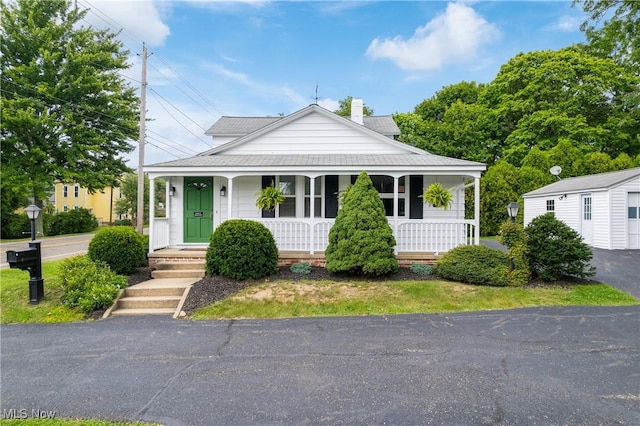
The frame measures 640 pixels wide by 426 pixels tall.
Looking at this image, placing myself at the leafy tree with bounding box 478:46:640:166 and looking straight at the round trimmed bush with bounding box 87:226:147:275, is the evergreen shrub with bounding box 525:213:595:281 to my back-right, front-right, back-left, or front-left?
front-left

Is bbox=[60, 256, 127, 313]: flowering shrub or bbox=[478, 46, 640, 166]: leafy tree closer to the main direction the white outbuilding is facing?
the flowering shrub

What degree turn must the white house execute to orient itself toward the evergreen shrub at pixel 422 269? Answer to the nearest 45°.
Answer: approximately 45° to its left

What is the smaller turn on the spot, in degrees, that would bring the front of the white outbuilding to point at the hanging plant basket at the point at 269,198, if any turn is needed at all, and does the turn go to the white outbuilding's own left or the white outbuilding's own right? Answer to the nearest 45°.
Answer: approximately 90° to the white outbuilding's own right

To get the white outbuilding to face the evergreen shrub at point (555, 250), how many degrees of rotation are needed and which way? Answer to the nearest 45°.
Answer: approximately 45° to its right

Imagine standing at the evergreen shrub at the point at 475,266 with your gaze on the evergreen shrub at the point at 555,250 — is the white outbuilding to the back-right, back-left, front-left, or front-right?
front-left

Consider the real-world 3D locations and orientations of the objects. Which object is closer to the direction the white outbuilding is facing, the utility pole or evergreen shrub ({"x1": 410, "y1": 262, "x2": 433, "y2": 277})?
the evergreen shrub

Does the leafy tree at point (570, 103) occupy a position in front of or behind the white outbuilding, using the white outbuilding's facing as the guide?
behind

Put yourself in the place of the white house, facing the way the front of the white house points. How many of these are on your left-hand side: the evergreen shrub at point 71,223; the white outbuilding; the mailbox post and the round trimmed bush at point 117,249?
1

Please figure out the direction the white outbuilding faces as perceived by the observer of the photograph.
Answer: facing the viewer and to the right of the viewer

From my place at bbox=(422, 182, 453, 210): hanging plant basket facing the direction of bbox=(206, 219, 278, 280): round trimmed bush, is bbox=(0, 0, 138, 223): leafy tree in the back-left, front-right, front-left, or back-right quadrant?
front-right

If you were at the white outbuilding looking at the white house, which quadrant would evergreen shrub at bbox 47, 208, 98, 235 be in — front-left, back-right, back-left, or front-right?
front-right

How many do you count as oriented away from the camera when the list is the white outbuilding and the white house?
0

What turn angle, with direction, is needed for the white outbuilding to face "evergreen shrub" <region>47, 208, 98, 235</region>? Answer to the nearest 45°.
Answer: approximately 135° to its right

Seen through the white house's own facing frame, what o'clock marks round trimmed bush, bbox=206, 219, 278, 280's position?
The round trimmed bush is roughly at 1 o'clock from the white house.

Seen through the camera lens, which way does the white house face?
facing the viewer

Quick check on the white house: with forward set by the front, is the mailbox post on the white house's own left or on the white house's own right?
on the white house's own right

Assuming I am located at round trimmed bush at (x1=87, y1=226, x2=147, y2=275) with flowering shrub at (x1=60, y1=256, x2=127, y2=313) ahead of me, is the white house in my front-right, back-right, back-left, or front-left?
back-left

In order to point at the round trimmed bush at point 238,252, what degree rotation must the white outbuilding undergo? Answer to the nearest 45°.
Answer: approximately 90° to its right

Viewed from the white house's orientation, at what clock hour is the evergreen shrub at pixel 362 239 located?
The evergreen shrub is roughly at 11 o'clock from the white house.

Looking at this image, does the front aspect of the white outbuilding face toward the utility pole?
no

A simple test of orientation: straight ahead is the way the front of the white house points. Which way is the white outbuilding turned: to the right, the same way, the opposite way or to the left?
the same way
